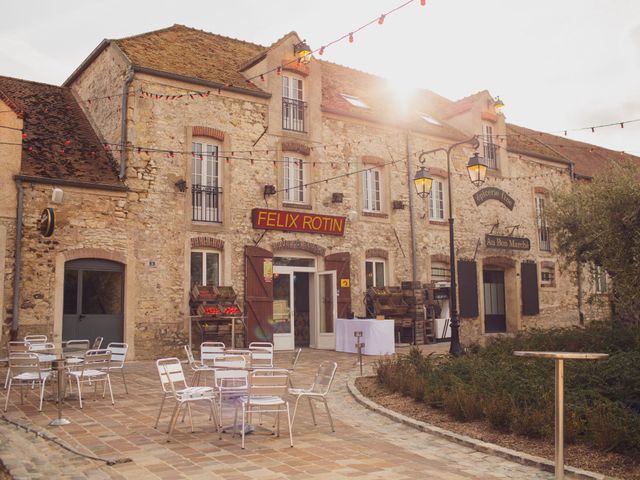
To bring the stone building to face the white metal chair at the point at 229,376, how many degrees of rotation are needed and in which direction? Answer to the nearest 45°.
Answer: approximately 45° to its right

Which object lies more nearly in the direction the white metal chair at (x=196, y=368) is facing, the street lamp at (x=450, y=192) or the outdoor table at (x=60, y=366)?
the street lamp

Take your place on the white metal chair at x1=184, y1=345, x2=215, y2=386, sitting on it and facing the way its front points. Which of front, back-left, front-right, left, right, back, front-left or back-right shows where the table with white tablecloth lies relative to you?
front-left

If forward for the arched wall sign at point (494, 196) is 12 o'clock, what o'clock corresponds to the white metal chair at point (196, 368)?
The white metal chair is roughly at 2 o'clock from the arched wall sign.

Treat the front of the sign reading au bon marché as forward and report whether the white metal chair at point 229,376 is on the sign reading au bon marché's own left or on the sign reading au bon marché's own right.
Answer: on the sign reading au bon marché's own right

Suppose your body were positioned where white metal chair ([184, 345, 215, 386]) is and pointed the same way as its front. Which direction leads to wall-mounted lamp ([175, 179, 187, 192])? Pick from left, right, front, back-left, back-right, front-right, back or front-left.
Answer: left

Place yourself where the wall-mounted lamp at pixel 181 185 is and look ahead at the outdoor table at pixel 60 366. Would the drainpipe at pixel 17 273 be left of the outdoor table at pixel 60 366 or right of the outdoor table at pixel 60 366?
right

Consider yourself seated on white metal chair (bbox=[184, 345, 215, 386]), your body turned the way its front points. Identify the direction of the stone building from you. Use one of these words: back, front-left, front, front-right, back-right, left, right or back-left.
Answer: left

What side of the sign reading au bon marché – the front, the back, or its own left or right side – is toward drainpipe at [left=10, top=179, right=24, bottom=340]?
right
